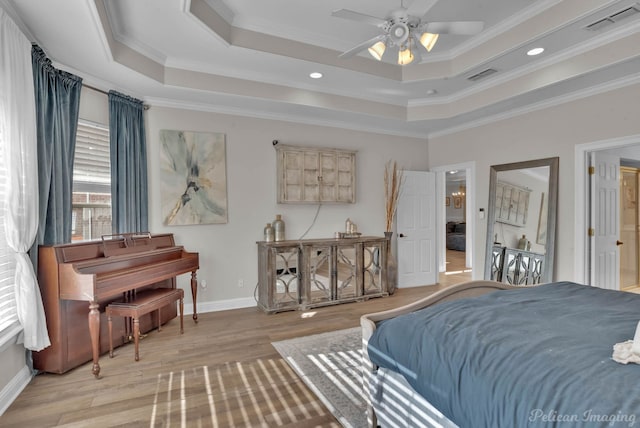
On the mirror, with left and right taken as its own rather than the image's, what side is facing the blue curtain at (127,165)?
front

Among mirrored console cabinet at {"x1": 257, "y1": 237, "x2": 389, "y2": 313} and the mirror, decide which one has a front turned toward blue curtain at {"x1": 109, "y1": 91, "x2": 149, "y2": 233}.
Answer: the mirror

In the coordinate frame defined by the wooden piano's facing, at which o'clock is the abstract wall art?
The abstract wall art is roughly at 9 o'clock from the wooden piano.

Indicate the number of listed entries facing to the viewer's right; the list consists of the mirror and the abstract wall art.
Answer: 0

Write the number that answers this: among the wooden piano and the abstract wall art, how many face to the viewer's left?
0

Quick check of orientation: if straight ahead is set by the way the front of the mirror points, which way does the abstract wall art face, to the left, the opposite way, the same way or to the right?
to the left

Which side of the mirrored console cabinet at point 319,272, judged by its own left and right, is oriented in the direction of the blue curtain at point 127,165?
right

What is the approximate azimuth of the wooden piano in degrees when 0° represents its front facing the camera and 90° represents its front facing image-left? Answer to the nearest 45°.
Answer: approximately 315°

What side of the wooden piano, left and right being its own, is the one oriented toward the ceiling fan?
front

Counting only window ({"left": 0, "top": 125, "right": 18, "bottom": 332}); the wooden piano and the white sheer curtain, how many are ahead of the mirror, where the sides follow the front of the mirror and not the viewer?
3

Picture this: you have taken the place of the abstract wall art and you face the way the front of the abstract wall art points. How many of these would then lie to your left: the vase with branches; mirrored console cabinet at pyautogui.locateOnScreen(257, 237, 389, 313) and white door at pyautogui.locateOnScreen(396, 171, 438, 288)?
3
